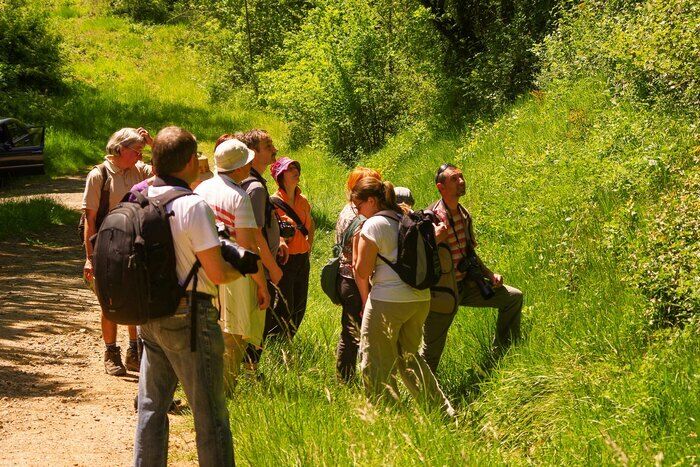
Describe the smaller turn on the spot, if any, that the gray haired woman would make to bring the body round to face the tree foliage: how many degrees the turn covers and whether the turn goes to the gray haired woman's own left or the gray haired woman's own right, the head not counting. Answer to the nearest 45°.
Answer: approximately 90° to the gray haired woman's own left

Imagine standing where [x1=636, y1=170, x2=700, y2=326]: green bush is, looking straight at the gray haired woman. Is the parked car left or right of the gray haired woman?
right

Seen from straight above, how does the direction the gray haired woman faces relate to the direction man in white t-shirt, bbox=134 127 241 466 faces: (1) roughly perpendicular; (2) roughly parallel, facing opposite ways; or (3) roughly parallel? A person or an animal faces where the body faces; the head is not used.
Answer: roughly perpendicular

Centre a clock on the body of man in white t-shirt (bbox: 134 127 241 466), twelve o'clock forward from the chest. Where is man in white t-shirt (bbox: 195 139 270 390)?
man in white t-shirt (bbox: 195 139 270 390) is roughly at 11 o'clock from man in white t-shirt (bbox: 134 127 241 466).

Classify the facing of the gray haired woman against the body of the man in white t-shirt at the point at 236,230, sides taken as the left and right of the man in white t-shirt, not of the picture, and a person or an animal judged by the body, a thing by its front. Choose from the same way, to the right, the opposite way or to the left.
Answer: to the right

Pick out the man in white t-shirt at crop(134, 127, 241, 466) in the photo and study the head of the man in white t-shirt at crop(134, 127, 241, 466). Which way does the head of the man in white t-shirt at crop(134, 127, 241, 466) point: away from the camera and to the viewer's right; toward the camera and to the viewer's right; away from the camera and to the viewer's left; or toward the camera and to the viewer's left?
away from the camera and to the viewer's right

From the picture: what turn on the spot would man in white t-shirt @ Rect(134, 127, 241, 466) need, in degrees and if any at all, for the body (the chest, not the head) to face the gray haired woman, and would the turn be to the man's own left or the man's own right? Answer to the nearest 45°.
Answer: approximately 45° to the man's own left

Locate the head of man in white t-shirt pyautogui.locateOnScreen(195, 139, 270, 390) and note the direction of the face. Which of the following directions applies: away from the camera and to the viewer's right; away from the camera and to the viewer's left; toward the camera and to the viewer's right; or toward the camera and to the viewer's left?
away from the camera and to the viewer's right

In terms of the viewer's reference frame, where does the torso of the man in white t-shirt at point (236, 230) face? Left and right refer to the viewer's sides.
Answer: facing away from the viewer and to the right of the viewer

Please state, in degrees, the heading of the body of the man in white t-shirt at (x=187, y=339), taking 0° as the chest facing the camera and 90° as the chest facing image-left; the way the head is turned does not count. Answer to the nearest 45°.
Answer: approximately 225°

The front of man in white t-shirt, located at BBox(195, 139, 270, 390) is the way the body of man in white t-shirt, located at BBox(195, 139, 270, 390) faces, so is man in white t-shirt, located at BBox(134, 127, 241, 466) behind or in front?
behind
